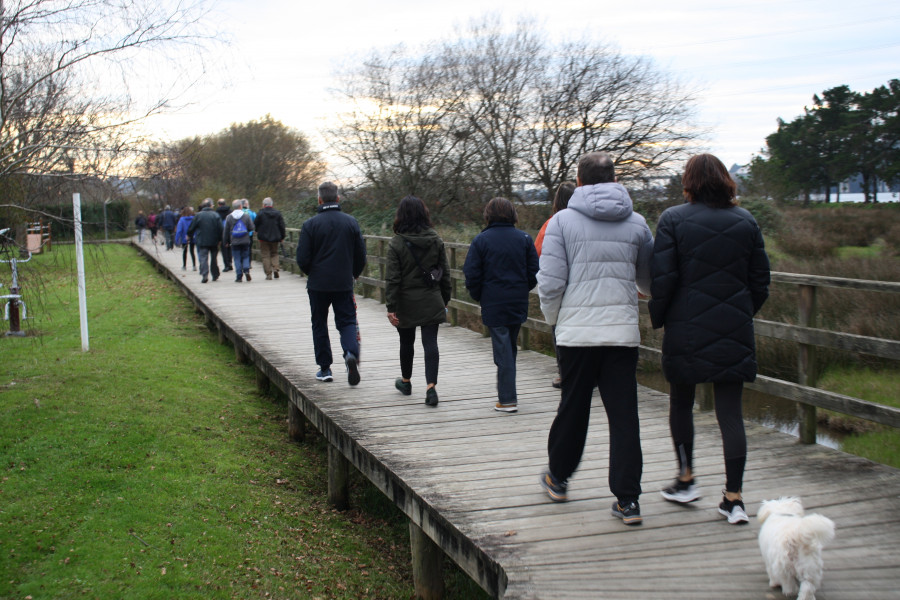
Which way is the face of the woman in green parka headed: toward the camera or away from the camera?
away from the camera

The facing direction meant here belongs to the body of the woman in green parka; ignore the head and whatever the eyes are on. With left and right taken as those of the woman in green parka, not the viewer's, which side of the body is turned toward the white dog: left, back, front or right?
back

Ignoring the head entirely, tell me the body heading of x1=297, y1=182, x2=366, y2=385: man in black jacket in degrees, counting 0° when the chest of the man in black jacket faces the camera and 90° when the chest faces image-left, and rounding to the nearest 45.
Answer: approximately 180°

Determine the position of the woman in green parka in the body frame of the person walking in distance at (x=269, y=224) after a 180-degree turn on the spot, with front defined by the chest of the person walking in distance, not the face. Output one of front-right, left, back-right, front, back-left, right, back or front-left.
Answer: front

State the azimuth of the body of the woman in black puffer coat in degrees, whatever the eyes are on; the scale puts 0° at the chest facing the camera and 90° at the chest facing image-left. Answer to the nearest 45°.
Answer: approximately 180°

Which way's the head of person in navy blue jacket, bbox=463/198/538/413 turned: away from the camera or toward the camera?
away from the camera

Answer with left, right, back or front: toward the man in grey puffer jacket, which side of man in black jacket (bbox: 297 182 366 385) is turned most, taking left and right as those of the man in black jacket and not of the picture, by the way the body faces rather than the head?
back

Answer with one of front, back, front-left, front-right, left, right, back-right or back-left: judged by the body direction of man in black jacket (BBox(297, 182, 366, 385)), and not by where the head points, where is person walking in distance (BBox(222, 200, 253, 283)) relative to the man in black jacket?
front

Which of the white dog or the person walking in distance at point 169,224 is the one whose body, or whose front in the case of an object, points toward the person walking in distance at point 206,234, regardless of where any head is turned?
the white dog

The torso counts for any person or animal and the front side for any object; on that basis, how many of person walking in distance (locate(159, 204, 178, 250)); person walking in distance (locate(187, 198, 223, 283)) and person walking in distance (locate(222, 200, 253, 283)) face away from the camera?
3

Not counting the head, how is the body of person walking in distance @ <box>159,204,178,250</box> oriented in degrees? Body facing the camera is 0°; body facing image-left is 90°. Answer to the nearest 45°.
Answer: approximately 180°

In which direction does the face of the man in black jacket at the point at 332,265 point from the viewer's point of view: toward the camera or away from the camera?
away from the camera

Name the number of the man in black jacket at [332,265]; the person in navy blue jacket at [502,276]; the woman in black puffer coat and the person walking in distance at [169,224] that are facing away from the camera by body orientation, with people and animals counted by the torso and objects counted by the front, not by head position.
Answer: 4

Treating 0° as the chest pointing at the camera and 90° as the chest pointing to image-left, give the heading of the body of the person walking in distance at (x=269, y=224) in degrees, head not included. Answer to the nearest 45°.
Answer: approximately 180°

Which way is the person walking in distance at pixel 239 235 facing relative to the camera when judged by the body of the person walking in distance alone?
away from the camera

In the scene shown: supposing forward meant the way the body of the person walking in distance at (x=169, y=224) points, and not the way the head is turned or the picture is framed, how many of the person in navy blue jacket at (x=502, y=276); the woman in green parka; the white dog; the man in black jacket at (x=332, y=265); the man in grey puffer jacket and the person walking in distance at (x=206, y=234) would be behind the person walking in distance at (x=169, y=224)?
6

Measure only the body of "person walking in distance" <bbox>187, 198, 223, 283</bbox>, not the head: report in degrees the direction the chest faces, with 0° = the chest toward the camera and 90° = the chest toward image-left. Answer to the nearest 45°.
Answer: approximately 180°

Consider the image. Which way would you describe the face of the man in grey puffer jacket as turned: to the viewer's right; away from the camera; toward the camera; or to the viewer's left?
away from the camera

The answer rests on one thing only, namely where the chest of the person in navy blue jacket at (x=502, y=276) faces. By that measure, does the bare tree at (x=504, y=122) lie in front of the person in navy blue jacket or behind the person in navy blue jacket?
in front
